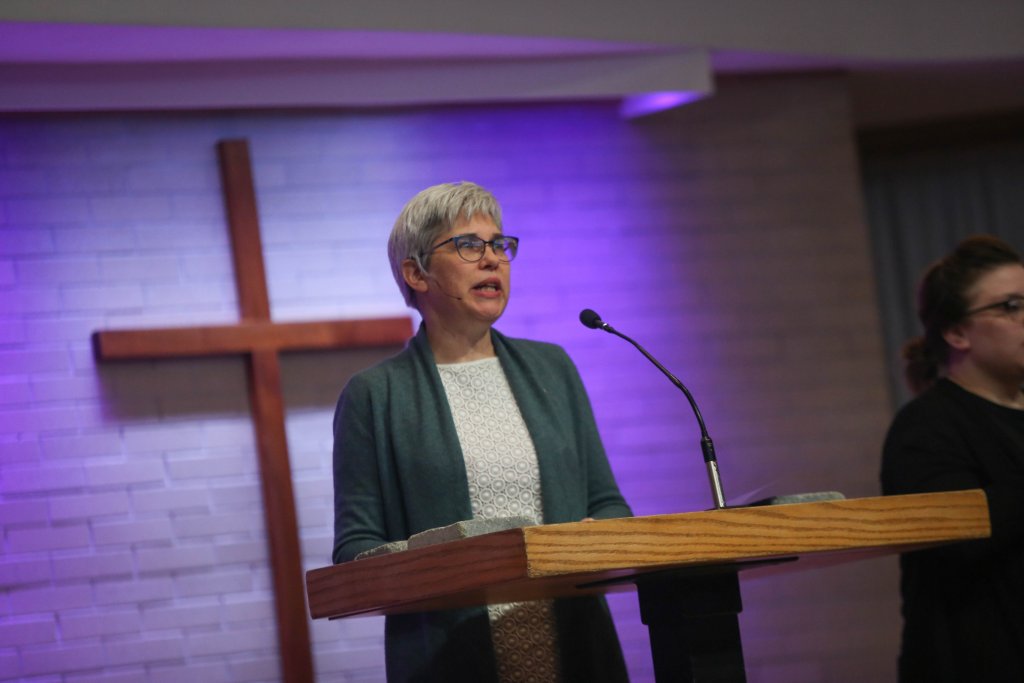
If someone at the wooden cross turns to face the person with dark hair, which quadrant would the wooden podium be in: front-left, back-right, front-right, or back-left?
front-right

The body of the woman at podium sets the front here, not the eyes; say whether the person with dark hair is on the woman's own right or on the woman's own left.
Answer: on the woman's own left

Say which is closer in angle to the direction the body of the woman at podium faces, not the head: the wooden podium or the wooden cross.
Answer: the wooden podium

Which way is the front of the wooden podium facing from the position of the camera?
facing the viewer and to the right of the viewer

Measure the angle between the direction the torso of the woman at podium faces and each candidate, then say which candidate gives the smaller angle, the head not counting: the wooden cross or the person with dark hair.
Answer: the person with dark hair

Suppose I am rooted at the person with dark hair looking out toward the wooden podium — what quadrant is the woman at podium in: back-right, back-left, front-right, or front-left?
front-right

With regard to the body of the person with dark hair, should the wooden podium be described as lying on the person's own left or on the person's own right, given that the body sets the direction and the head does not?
on the person's own right

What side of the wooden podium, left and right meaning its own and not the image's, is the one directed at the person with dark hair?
left

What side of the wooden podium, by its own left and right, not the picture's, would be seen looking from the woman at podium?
back

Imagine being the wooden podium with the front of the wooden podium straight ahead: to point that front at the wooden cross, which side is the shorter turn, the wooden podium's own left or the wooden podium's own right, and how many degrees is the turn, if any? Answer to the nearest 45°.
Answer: approximately 180°

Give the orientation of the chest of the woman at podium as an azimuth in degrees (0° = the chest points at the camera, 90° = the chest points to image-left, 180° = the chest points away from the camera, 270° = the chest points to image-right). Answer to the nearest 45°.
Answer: approximately 315°

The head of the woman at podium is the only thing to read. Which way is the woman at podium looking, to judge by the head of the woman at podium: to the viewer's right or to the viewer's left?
to the viewer's right
